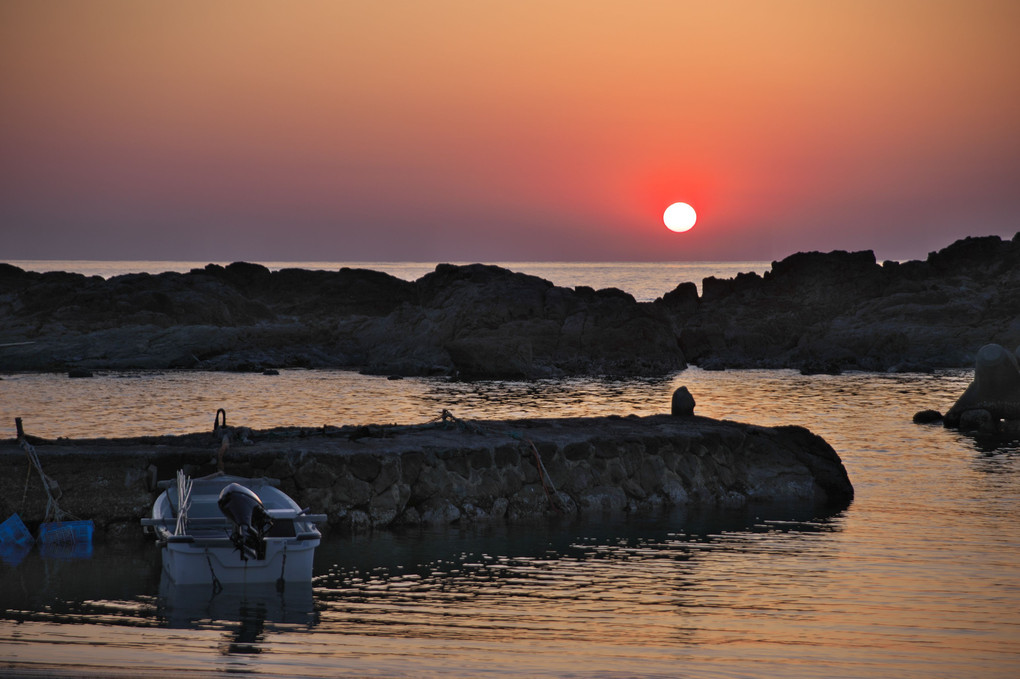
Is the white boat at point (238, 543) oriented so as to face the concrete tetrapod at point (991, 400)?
no

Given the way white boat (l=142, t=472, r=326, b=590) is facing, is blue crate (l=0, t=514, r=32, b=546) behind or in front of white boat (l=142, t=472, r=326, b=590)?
in front

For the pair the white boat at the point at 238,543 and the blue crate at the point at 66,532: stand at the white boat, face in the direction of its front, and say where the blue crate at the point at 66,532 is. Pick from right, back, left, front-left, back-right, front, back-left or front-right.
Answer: front-left

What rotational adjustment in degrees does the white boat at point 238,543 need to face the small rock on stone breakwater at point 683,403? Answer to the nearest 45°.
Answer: approximately 45° to its right

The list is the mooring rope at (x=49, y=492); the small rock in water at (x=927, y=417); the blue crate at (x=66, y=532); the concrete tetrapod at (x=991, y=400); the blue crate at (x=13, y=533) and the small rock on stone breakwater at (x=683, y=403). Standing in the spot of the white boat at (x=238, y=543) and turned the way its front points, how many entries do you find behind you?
0

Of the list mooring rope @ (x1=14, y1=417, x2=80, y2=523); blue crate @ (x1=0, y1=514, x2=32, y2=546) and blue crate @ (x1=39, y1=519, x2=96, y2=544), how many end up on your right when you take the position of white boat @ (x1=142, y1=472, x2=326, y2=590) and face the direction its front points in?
0

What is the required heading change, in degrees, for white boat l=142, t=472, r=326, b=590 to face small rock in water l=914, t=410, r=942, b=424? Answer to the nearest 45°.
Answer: approximately 45° to its right

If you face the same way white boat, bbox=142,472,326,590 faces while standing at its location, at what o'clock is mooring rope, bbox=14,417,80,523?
The mooring rope is roughly at 11 o'clock from the white boat.

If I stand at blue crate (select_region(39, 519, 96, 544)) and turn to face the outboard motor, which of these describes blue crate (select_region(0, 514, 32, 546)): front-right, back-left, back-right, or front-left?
back-right

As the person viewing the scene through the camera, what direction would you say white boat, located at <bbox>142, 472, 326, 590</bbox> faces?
facing away from the viewer

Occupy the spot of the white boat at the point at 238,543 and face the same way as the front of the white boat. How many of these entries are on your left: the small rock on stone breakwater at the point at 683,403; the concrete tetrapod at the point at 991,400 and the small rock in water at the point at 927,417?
0
